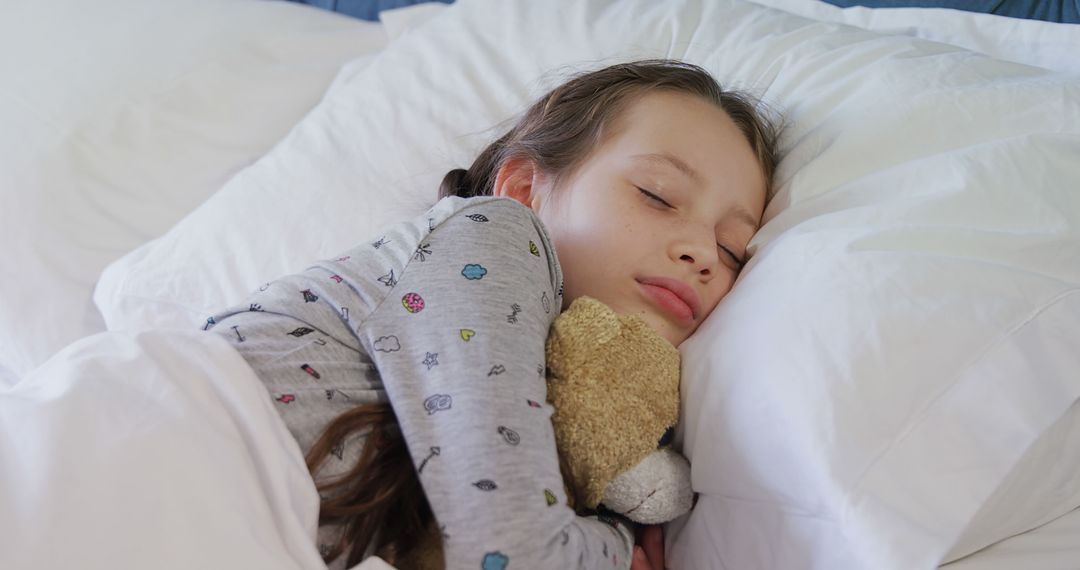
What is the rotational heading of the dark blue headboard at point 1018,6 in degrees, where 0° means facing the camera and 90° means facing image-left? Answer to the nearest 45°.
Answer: approximately 0°

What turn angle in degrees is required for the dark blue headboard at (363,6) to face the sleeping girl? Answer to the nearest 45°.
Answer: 0° — it already faces them

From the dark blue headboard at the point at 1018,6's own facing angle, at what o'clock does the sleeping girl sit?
The sleeping girl is roughly at 1 o'clock from the dark blue headboard.

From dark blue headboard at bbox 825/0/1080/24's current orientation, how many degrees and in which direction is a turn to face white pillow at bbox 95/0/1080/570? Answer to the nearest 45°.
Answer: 0° — it already faces it
